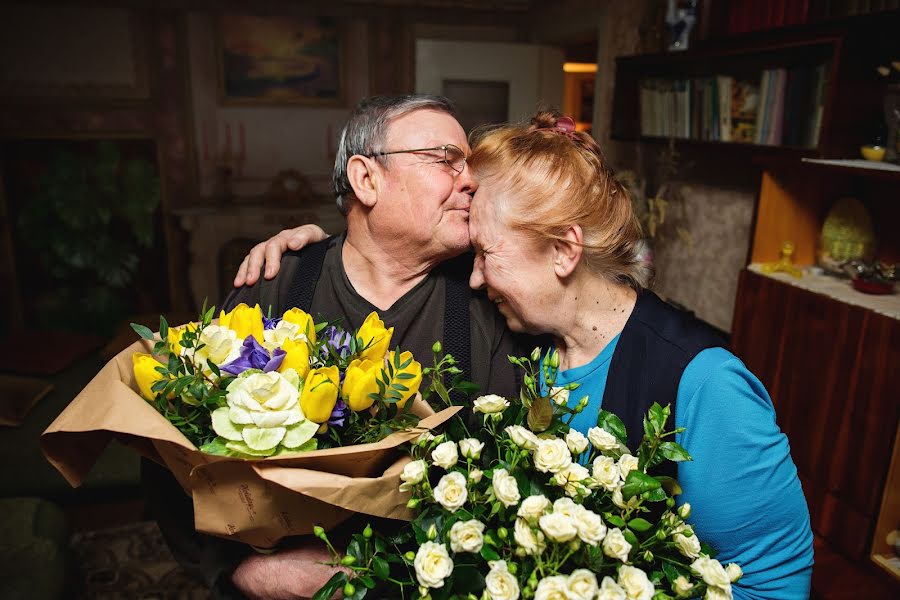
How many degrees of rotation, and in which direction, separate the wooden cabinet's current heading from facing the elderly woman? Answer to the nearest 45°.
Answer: approximately 45° to its left

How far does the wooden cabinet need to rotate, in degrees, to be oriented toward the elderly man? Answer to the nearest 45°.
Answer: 0° — it already faces them

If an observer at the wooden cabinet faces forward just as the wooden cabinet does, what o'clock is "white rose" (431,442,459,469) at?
The white rose is roughly at 11 o'clock from the wooden cabinet.

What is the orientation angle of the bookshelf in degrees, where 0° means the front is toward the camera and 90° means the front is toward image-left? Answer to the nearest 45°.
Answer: approximately 45°

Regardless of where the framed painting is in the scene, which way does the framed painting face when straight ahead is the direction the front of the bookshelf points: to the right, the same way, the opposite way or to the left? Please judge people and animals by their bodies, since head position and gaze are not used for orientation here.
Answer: to the left

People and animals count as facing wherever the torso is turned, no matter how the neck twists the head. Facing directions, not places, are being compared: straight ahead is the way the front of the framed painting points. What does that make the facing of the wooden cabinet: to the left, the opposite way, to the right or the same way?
to the right

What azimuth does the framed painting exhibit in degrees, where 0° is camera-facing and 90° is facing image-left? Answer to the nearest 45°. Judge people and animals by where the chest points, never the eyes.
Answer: approximately 0°
